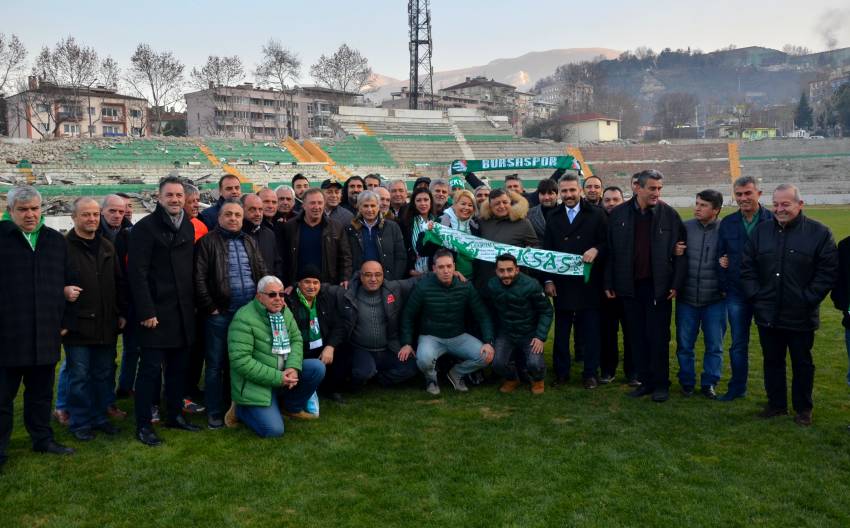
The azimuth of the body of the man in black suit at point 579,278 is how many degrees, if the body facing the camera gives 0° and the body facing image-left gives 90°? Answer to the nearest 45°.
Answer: approximately 0°

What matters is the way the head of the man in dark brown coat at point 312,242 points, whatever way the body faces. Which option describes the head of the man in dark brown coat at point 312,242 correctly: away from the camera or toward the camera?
toward the camera

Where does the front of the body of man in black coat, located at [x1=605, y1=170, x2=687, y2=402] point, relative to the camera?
toward the camera

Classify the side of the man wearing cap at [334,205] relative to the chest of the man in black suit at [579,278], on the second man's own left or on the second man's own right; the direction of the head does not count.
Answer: on the second man's own right

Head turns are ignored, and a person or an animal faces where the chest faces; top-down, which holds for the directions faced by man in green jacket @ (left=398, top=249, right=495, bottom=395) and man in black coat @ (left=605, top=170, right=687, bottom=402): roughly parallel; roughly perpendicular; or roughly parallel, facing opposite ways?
roughly parallel

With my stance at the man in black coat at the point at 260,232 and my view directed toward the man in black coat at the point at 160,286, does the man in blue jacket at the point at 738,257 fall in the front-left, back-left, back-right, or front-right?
back-left

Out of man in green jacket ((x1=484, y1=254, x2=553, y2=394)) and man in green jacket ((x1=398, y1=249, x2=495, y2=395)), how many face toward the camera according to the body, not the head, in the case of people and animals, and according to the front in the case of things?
2

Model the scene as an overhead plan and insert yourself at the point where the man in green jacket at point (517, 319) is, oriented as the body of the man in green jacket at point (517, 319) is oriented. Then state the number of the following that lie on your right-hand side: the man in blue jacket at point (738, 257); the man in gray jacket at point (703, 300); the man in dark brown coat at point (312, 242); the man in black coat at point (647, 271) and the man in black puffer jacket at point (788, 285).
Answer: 1

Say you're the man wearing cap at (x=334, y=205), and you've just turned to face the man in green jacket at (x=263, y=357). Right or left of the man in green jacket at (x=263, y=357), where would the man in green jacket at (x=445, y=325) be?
left

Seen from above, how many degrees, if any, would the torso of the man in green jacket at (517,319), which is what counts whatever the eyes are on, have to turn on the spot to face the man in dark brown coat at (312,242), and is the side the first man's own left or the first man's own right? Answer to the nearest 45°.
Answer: approximately 90° to the first man's own right

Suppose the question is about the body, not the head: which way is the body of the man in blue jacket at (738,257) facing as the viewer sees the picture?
toward the camera

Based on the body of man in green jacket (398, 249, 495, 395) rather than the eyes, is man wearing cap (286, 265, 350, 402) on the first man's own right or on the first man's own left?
on the first man's own right
